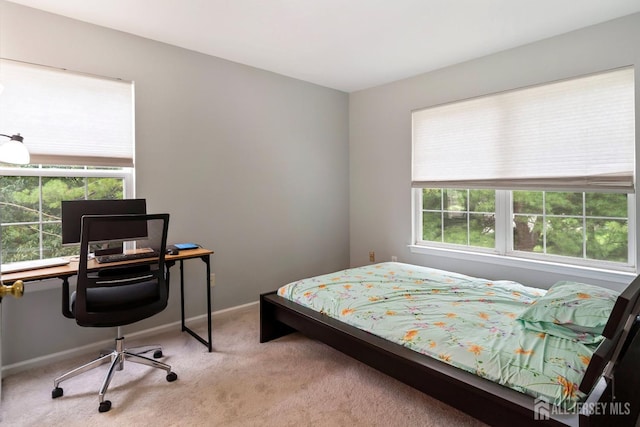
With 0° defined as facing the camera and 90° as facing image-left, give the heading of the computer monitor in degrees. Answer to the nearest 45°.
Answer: approximately 0°

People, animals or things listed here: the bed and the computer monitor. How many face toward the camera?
1

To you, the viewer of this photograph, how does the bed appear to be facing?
facing away from the viewer and to the left of the viewer

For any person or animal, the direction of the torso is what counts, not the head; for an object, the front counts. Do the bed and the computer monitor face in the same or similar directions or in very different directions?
very different directions
